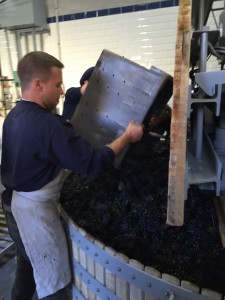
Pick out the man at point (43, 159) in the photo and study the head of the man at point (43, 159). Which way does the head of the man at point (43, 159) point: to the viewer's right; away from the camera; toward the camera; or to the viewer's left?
to the viewer's right

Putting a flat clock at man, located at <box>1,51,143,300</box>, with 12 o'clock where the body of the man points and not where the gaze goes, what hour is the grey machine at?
The grey machine is roughly at 12 o'clock from the man.

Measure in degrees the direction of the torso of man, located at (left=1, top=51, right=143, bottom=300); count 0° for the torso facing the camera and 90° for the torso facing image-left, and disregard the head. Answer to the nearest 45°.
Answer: approximately 270°
